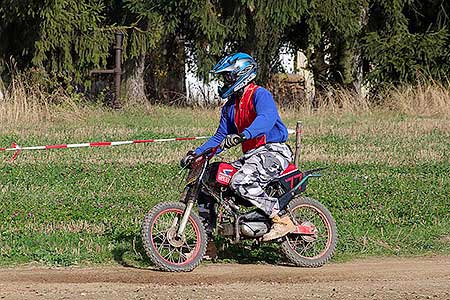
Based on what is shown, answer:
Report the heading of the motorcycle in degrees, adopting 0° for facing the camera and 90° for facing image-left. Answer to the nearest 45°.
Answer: approximately 90°
